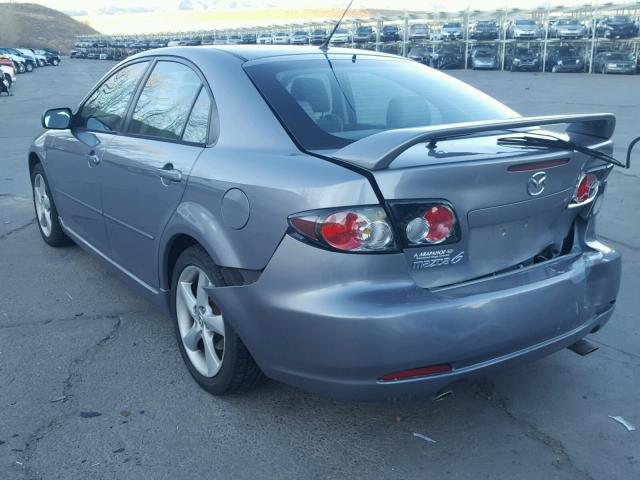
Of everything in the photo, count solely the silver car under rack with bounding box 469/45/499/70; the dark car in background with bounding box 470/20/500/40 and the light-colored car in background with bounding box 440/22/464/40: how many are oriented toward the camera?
3

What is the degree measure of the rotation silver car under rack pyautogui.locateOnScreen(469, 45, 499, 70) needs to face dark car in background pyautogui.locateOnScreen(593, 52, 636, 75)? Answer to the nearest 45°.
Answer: approximately 45° to its left

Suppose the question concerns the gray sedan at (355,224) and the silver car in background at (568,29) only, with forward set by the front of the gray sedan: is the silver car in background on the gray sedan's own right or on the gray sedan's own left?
on the gray sedan's own right

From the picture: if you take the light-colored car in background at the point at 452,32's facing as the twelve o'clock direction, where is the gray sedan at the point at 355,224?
The gray sedan is roughly at 12 o'clock from the light-colored car in background.

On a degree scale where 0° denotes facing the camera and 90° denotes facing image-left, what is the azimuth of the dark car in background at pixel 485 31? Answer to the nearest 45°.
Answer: approximately 0°

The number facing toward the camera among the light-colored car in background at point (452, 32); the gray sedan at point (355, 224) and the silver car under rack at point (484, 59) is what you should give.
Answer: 2
